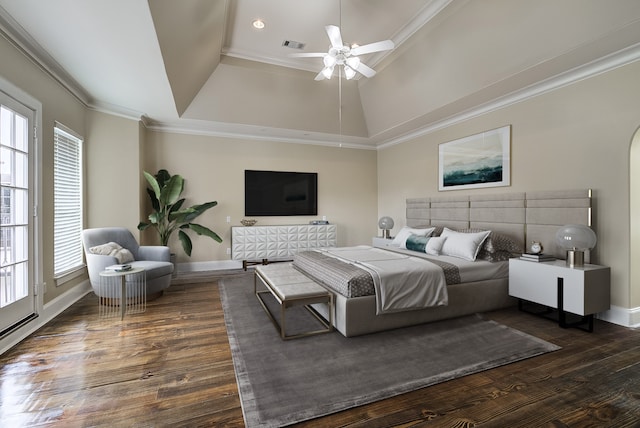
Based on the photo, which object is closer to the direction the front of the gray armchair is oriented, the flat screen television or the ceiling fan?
the ceiling fan

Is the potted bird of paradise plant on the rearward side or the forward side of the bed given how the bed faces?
on the forward side

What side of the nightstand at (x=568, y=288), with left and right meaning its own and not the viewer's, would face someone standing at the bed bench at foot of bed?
front

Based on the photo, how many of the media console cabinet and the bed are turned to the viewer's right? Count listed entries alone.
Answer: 0

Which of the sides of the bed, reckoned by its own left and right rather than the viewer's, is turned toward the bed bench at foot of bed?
front

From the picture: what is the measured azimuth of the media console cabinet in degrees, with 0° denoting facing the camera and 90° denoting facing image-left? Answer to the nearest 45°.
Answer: approximately 0°

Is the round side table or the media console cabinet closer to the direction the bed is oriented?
the round side table

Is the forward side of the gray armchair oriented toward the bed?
yes

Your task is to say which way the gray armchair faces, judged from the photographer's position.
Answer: facing the viewer and to the right of the viewer

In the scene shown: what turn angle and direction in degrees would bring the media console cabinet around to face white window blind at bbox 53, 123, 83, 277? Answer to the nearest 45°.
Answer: approximately 45° to its right

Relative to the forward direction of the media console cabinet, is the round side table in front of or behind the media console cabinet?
in front

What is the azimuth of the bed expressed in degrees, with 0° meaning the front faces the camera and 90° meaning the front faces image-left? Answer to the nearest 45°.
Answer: approximately 45°

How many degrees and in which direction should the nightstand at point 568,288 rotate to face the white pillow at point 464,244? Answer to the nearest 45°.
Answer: approximately 45° to its right

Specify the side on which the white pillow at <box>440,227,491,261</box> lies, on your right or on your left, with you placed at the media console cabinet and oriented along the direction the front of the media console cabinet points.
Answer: on your left
